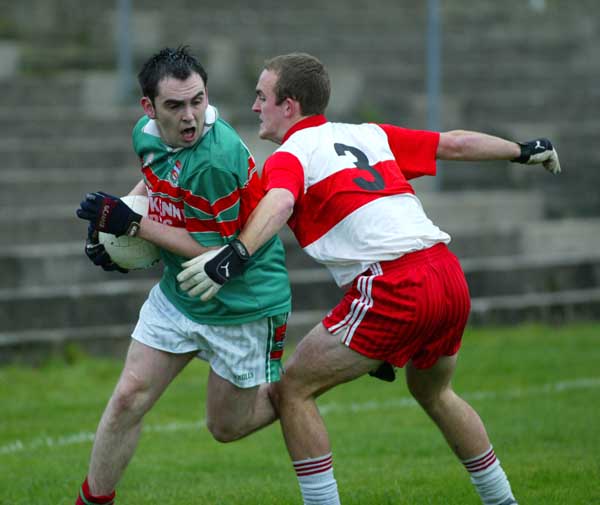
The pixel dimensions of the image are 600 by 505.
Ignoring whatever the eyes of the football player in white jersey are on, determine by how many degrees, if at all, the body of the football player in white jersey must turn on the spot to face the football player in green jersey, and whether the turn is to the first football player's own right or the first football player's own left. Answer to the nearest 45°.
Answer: approximately 45° to the first football player's own left

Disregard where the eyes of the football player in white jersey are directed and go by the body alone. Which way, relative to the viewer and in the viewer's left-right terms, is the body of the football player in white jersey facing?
facing away from the viewer and to the left of the viewer

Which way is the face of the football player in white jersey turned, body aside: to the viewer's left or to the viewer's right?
to the viewer's left
